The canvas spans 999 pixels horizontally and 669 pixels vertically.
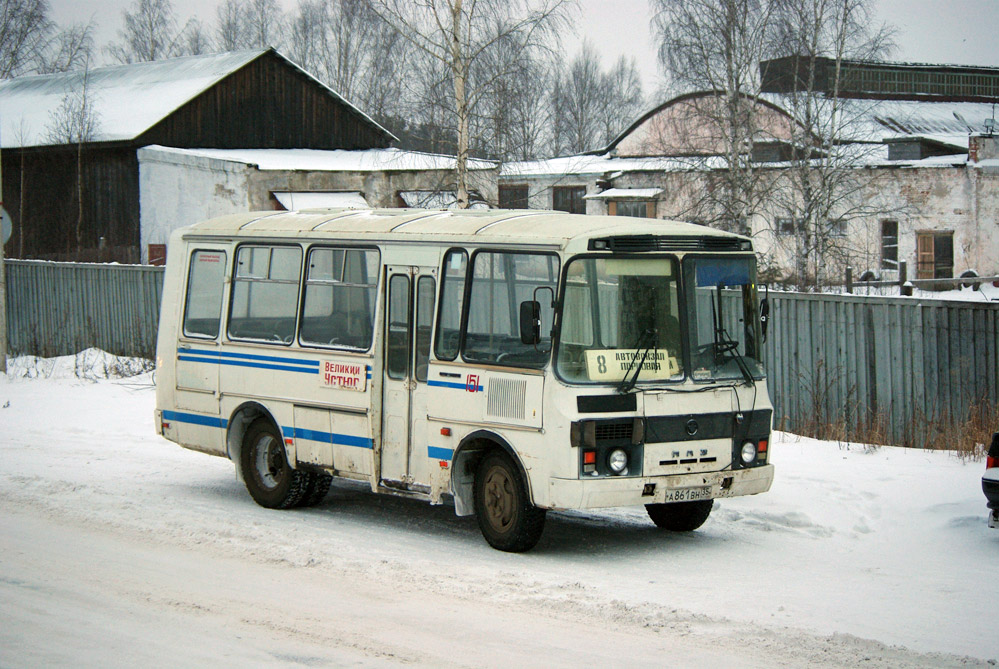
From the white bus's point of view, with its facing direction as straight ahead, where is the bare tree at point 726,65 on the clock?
The bare tree is roughly at 8 o'clock from the white bus.

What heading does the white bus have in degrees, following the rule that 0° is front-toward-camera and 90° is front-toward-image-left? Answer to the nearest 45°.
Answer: approximately 315°

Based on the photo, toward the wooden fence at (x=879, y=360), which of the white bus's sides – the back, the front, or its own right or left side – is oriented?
left

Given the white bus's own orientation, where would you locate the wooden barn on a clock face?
The wooden barn is roughly at 7 o'clock from the white bus.
